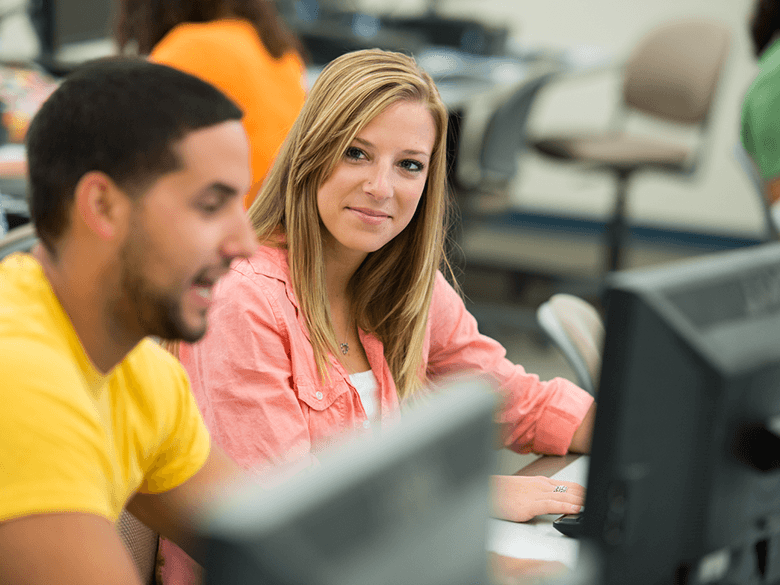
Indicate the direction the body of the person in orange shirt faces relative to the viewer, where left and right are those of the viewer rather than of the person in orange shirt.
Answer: facing away from the viewer

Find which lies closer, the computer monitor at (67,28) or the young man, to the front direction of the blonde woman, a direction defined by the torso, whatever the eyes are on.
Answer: the young man

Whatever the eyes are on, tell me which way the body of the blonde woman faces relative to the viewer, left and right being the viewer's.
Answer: facing the viewer and to the right of the viewer

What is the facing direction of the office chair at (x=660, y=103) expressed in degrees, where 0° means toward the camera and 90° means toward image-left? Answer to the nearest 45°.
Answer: approximately 45°

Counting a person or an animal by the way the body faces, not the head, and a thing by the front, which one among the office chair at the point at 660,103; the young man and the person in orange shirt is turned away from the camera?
the person in orange shirt

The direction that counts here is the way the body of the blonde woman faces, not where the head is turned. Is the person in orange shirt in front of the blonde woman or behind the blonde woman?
behind

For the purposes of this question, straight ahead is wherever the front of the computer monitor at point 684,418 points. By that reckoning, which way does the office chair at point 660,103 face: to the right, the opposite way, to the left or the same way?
to the left

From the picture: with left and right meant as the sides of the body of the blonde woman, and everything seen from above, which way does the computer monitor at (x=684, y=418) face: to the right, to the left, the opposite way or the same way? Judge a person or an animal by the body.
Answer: the opposite way

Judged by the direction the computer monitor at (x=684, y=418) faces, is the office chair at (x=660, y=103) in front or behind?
in front

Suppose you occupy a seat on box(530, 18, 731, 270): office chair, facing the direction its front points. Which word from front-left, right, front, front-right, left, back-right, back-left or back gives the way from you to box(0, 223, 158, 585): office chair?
front-left

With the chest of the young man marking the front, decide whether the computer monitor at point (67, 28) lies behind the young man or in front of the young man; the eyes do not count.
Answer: behind

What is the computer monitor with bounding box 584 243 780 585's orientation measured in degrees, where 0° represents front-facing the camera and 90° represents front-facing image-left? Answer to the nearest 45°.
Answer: approximately 135°

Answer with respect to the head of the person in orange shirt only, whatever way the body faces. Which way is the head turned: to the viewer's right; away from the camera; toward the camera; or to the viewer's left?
away from the camera
